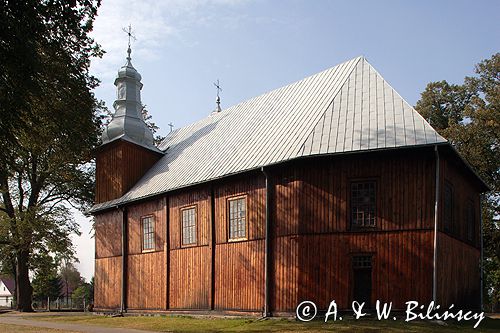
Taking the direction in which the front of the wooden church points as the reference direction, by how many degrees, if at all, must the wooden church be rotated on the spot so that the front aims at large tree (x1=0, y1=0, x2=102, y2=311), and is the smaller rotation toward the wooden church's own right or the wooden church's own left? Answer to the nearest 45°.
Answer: approximately 45° to the wooden church's own left

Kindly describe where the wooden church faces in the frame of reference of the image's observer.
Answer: facing away from the viewer and to the left of the viewer

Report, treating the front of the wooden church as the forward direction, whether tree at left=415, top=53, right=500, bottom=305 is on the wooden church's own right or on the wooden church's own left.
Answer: on the wooden church's own right
